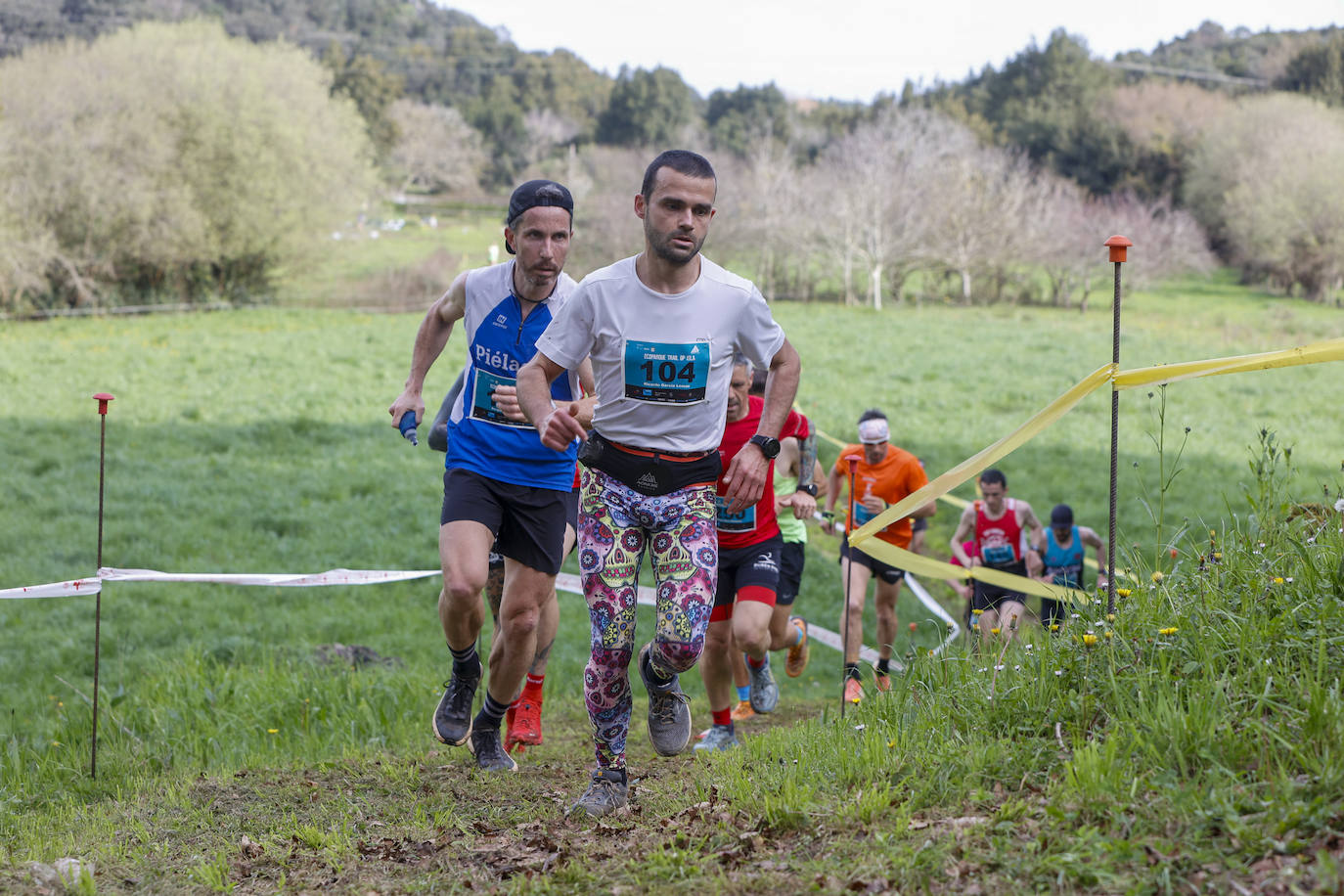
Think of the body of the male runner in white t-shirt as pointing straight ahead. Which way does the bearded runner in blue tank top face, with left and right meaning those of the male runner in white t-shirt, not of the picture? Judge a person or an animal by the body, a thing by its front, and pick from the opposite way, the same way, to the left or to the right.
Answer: the same way

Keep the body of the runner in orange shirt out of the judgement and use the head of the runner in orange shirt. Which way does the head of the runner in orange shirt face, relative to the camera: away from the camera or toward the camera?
toward the camera

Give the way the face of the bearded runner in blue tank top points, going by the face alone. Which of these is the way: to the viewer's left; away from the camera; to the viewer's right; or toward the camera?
toward the camera

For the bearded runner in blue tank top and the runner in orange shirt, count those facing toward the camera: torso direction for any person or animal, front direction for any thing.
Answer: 2

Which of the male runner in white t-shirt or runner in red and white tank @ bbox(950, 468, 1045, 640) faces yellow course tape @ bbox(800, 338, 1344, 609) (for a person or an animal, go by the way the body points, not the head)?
the runner in red and white tank

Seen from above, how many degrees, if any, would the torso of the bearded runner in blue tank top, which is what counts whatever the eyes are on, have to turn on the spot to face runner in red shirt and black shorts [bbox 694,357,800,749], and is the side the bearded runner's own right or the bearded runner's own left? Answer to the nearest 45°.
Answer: approximately 135° to the bearded runner's own left

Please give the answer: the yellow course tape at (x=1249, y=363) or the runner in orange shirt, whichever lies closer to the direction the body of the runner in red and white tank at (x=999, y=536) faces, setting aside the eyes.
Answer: the yellow course tape

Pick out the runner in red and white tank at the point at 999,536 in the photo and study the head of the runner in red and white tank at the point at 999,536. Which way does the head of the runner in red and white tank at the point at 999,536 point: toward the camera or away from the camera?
toward the camera

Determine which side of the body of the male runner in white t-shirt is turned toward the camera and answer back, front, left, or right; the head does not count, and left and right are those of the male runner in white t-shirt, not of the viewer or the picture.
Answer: front

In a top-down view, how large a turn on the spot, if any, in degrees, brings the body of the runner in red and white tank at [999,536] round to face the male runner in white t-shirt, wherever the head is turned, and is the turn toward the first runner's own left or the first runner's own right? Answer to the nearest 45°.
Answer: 0° — they already face them

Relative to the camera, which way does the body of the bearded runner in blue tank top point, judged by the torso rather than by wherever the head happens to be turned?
toward the camera
